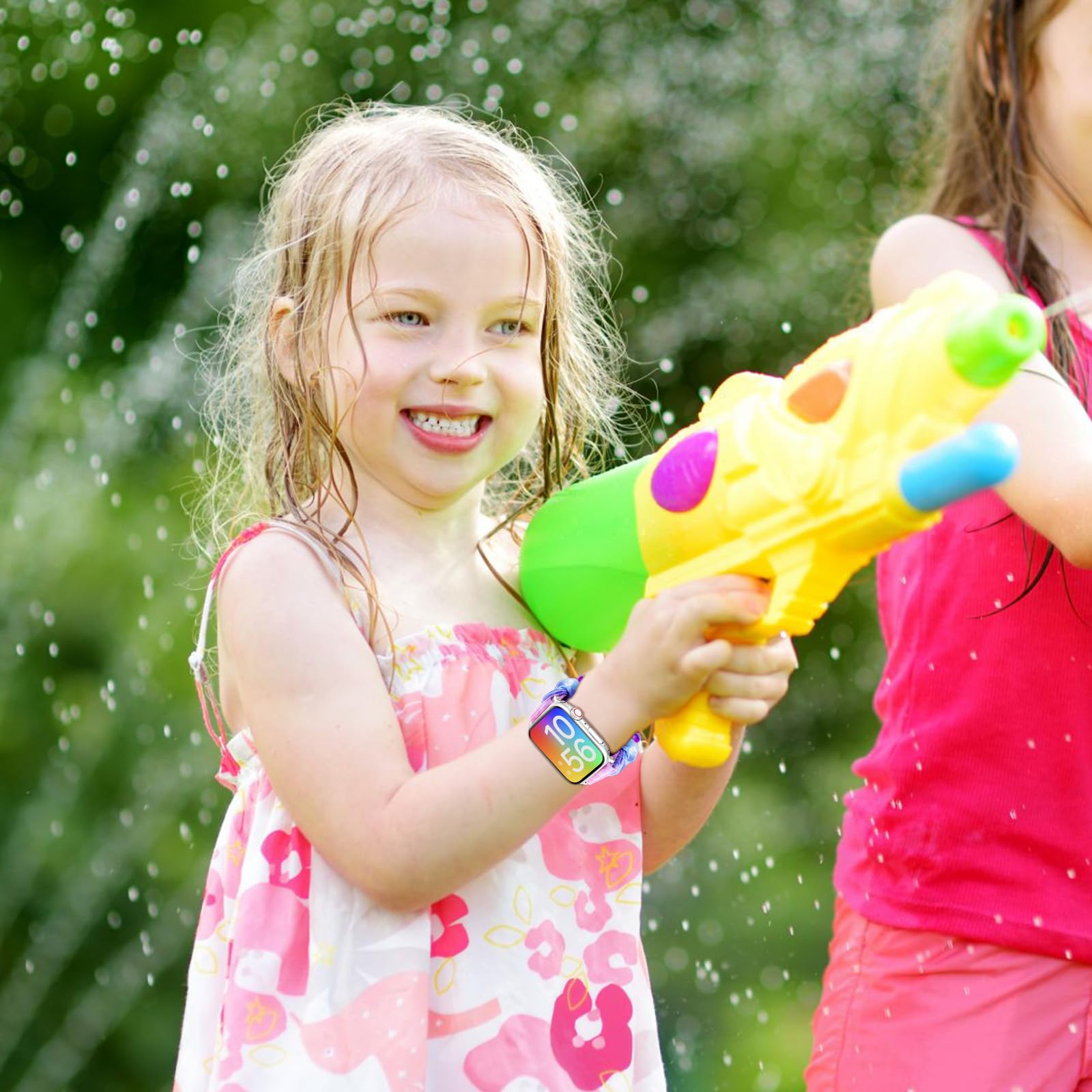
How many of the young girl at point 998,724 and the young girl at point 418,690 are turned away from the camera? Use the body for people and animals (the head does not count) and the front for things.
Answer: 0

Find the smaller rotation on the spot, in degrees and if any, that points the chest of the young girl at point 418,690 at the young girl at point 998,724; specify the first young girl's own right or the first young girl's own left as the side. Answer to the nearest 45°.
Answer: approximately 45° to the first young girl's own left

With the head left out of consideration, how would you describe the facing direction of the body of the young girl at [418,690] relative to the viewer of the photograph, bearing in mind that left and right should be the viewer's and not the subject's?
facing the viewer and to the right of the viewer

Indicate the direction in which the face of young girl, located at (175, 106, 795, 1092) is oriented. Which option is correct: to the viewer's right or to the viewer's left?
to the viewer's right

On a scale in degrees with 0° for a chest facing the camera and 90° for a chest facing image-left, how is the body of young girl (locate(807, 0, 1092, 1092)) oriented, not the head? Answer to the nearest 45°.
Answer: approximately 315°
